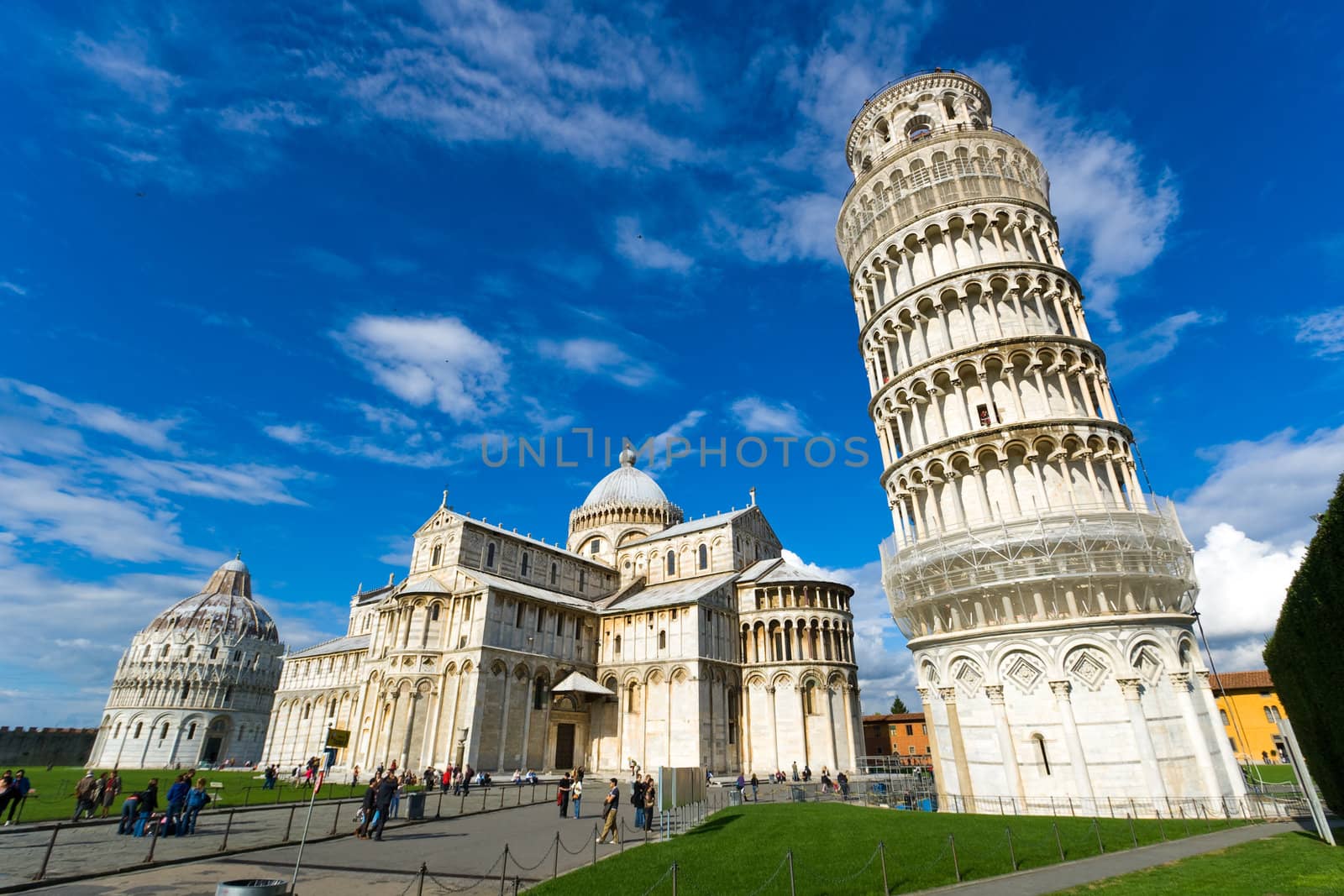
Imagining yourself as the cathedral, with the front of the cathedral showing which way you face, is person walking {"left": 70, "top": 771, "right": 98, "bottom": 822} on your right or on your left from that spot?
on your left

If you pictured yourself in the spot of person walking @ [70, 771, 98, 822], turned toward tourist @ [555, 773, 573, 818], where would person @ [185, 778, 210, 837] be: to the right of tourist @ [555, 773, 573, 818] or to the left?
right

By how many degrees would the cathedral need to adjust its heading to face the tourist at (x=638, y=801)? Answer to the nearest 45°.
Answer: approximately 135° to its left

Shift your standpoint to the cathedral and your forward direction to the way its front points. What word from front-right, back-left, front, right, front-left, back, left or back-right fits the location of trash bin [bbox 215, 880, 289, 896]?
back-left

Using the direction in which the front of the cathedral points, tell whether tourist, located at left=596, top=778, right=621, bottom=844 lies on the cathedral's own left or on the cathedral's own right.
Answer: on the cathedral's own left

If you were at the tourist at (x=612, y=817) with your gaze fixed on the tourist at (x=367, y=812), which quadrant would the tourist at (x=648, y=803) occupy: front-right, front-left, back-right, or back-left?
back-right

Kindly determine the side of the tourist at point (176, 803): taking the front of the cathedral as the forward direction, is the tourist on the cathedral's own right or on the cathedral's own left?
on the cathedral's own left

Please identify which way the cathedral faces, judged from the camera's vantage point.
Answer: facing away from the viewer and to the left of the viewer

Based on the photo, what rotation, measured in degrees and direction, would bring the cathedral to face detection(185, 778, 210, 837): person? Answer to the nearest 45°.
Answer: approximately 90° to its left

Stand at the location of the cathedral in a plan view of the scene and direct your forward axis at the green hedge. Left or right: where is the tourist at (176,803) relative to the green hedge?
right

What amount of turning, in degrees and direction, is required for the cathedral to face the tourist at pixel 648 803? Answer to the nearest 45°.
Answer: approximately 135° to its left
